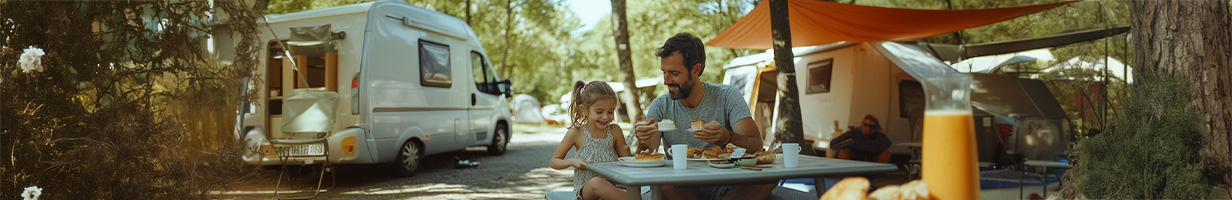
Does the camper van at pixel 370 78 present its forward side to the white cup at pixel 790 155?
no

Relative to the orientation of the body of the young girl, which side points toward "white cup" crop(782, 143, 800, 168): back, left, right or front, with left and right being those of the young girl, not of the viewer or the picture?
front

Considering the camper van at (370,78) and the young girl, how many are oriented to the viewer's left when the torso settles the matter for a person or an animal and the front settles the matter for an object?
0

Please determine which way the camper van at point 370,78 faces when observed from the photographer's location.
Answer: facing away from the viewer and to the right of the viewer

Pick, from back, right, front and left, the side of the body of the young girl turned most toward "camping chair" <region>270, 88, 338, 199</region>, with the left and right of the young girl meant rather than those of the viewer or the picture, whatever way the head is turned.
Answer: back

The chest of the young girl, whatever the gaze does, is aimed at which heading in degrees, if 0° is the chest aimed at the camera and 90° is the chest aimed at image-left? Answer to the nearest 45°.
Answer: approximately 315°

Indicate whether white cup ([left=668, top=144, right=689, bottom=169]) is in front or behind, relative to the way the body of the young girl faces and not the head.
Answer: in front

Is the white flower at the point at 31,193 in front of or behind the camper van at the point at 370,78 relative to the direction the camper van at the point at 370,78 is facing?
behind

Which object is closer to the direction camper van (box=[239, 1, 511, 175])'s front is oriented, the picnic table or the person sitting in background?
the person sitting in background

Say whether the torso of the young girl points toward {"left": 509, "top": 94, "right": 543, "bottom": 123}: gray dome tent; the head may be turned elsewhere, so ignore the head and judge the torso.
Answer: no

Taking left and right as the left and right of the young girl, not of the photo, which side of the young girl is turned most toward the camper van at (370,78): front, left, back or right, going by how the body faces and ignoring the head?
back

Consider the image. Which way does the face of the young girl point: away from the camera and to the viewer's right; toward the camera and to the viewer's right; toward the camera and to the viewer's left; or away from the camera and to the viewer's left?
toward the camera and to the viewer's right

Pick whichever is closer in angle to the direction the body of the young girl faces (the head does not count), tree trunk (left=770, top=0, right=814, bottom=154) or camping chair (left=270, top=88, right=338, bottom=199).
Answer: the tree trunk

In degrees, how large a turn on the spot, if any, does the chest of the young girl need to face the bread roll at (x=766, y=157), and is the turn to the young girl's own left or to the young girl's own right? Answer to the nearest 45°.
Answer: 0° — they already face it
